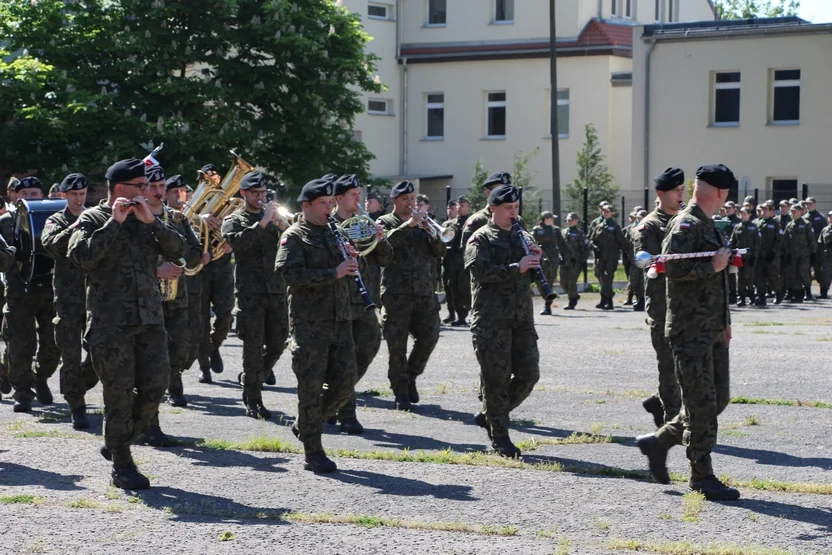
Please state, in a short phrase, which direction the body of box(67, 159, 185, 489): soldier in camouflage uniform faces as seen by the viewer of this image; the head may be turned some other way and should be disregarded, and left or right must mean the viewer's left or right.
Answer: facing the viewer and to the right of the viewer

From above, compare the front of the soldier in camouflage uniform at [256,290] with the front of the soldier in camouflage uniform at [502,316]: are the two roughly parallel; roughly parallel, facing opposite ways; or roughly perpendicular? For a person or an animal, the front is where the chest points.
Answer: roughly parallel

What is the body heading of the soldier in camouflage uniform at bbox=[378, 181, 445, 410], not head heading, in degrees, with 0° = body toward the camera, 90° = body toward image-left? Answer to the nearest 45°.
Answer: approximately 315°

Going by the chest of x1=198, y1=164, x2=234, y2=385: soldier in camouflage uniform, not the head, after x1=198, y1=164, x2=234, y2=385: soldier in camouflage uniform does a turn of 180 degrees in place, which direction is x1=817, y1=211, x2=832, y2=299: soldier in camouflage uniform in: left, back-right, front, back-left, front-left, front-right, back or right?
right

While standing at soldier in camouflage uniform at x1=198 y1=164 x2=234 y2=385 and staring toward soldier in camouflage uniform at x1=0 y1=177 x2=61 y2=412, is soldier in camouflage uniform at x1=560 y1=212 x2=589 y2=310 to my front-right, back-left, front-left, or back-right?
back-right

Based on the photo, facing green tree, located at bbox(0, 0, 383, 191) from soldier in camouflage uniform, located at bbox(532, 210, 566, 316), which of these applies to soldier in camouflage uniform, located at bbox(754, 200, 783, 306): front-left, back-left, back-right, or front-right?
back-right

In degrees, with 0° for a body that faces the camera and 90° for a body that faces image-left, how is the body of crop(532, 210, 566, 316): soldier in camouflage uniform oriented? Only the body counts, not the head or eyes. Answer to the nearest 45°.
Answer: approximately 0°

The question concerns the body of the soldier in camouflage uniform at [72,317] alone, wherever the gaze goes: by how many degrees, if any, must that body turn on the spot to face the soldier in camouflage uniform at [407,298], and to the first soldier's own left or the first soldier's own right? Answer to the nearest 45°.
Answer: approximately 45° to the first soldier's own left

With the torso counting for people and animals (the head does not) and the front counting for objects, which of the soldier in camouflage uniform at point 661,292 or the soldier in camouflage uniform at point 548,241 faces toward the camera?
the soldier in camouflage uniform at point 548,241

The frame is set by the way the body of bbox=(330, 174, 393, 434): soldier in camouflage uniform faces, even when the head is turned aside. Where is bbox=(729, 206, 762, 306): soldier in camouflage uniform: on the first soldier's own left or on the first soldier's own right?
on the first soldier's own left

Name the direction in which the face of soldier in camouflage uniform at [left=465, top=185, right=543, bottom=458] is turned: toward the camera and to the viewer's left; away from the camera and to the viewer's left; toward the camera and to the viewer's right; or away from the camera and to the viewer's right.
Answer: toward the camera and to the viewer's right

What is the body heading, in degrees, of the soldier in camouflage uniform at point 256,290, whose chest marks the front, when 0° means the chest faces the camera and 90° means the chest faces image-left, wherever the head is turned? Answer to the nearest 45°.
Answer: approximately 315°
